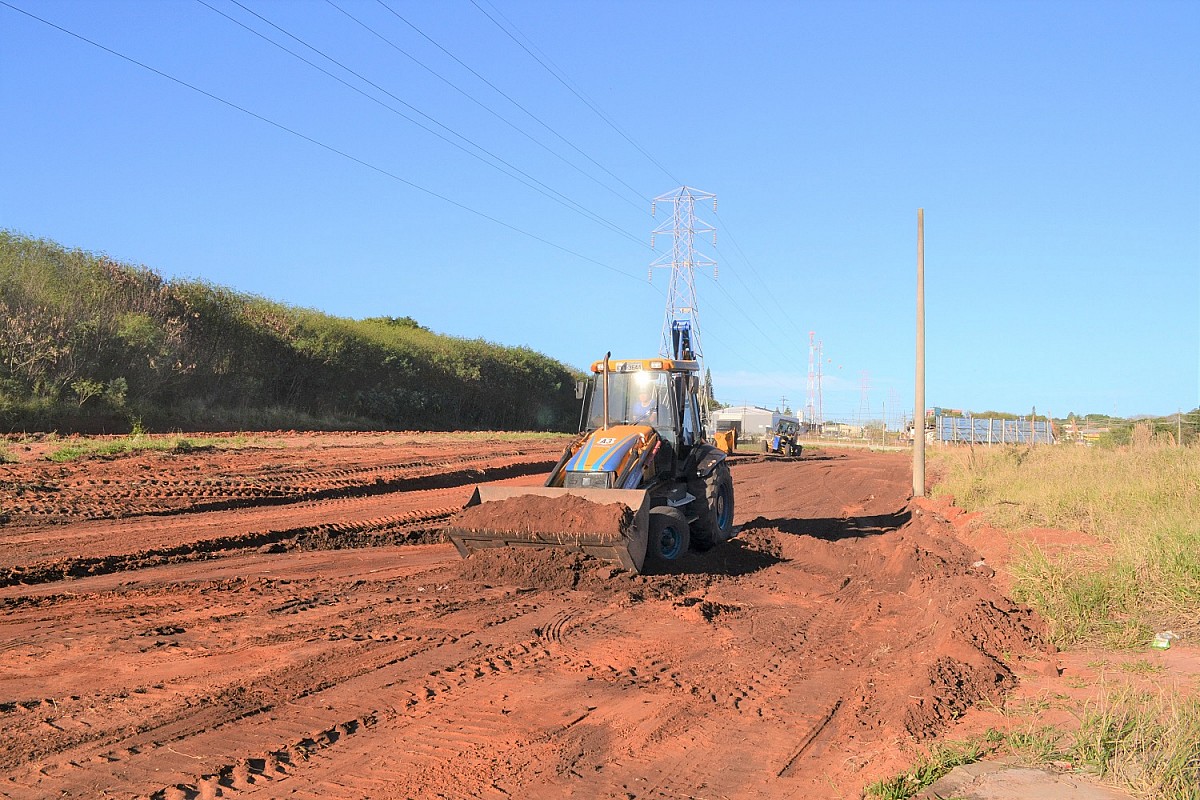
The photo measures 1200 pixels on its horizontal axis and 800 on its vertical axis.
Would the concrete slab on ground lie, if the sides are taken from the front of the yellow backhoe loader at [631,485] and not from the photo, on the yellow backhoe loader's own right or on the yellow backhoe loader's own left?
on the yellow backhoe loader's own left

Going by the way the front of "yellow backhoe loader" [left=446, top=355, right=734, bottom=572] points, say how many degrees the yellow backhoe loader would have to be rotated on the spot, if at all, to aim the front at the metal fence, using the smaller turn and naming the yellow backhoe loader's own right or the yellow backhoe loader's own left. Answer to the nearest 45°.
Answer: approximately 180°

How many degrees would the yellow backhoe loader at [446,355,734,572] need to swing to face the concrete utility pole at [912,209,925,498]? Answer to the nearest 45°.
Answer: approximately 180°

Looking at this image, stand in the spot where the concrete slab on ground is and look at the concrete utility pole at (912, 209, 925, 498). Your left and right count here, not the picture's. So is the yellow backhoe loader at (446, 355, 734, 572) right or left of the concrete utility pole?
left

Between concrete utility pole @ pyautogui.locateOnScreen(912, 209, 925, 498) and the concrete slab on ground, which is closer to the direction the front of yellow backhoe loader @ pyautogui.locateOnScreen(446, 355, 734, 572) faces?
the concrete slab on ground

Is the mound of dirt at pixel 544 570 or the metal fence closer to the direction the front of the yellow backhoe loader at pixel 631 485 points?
the mound of dirt

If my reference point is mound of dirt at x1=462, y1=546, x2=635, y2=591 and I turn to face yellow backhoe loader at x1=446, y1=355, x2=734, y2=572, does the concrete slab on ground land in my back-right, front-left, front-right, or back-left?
back-right

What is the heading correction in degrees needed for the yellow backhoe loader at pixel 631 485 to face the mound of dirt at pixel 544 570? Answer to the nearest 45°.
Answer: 0° — it already faces it

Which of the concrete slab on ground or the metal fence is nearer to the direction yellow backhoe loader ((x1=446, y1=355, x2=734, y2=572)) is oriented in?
the concrete slab on ground

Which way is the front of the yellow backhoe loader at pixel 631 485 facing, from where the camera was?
facing the viewer and to the left of the viewer

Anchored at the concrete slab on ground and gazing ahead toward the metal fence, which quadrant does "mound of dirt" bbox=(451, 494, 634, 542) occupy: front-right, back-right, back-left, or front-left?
front-left
